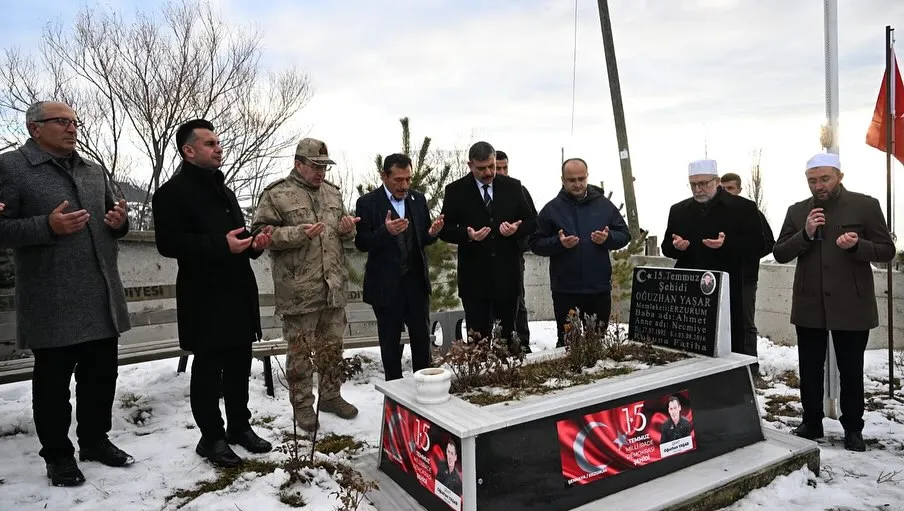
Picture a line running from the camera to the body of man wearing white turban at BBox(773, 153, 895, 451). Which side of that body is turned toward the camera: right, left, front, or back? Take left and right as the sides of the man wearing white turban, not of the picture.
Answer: front

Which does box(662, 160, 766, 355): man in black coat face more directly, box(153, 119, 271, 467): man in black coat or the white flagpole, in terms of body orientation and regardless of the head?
the man in black coat

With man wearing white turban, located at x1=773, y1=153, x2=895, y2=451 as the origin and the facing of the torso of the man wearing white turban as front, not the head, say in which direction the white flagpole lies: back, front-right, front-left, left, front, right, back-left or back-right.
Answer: back

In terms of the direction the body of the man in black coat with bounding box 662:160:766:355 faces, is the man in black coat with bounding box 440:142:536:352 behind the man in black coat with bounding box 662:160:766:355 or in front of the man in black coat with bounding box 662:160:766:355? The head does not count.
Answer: in front

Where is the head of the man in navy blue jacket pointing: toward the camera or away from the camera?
toward the camera

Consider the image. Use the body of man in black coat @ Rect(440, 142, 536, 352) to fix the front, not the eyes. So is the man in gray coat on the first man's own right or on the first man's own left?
on the first man's own right

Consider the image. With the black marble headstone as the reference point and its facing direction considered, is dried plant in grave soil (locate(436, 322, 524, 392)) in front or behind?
in front

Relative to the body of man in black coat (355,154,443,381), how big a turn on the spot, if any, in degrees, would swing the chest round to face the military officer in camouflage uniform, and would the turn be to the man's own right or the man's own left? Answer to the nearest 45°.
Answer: approximately 90° to the man's own right

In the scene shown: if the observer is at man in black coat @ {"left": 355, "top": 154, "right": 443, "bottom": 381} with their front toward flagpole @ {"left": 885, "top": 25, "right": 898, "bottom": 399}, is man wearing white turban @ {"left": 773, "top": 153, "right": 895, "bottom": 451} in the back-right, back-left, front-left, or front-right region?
front-right

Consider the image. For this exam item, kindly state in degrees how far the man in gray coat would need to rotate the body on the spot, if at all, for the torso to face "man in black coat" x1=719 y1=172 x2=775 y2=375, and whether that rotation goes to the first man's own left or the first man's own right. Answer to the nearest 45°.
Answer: approximately 45° to the first man's own left

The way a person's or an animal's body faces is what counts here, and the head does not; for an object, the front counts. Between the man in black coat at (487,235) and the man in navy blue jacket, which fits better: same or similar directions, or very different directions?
same or similar directions

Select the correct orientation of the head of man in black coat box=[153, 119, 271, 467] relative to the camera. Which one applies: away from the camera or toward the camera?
toward the camera

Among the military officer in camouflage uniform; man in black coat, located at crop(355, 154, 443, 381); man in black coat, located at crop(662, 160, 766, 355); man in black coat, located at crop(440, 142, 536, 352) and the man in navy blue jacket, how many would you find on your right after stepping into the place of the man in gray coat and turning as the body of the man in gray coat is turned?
0

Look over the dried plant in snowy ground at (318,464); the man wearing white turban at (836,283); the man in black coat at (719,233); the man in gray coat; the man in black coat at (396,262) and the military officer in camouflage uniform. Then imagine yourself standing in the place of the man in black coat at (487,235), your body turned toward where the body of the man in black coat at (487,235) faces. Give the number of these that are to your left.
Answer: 2

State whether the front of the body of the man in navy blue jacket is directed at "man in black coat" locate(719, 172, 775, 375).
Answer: no

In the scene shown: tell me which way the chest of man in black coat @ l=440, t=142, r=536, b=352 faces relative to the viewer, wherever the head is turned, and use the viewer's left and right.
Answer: facing the viewer

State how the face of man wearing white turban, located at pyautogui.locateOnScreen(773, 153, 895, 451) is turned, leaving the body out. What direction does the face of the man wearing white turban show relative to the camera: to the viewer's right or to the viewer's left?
to the viewer's left

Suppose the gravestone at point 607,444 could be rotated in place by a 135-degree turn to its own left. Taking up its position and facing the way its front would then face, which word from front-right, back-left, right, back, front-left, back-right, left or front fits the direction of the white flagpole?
front-left
